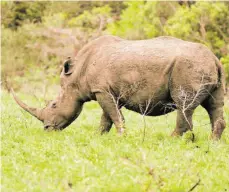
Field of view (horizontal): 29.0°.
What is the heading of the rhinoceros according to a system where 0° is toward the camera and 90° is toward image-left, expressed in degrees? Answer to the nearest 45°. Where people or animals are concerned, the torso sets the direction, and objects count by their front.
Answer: approximately 90°
